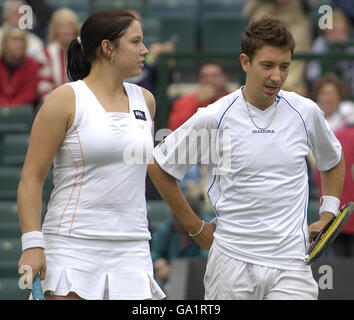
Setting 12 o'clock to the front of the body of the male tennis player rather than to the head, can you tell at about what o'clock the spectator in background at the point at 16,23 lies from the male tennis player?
The spectator in background is roughly at 5 o'clock from the male tennis player.

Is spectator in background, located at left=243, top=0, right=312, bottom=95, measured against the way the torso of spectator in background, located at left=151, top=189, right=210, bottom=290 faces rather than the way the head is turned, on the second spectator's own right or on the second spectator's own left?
on the second spectator's own left

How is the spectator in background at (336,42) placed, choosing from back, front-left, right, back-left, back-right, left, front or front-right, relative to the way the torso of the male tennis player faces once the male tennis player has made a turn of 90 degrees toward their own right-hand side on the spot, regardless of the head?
right

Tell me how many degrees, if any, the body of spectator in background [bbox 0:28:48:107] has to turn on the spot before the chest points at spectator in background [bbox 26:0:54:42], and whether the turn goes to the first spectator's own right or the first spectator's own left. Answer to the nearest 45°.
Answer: approximately 180°

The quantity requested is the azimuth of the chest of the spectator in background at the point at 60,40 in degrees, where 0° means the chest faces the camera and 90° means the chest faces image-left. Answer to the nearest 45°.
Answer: approximately 0°

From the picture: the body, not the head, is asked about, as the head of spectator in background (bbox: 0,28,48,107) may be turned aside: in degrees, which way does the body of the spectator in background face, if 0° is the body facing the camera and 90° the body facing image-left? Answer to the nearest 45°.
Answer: approximately 0°
